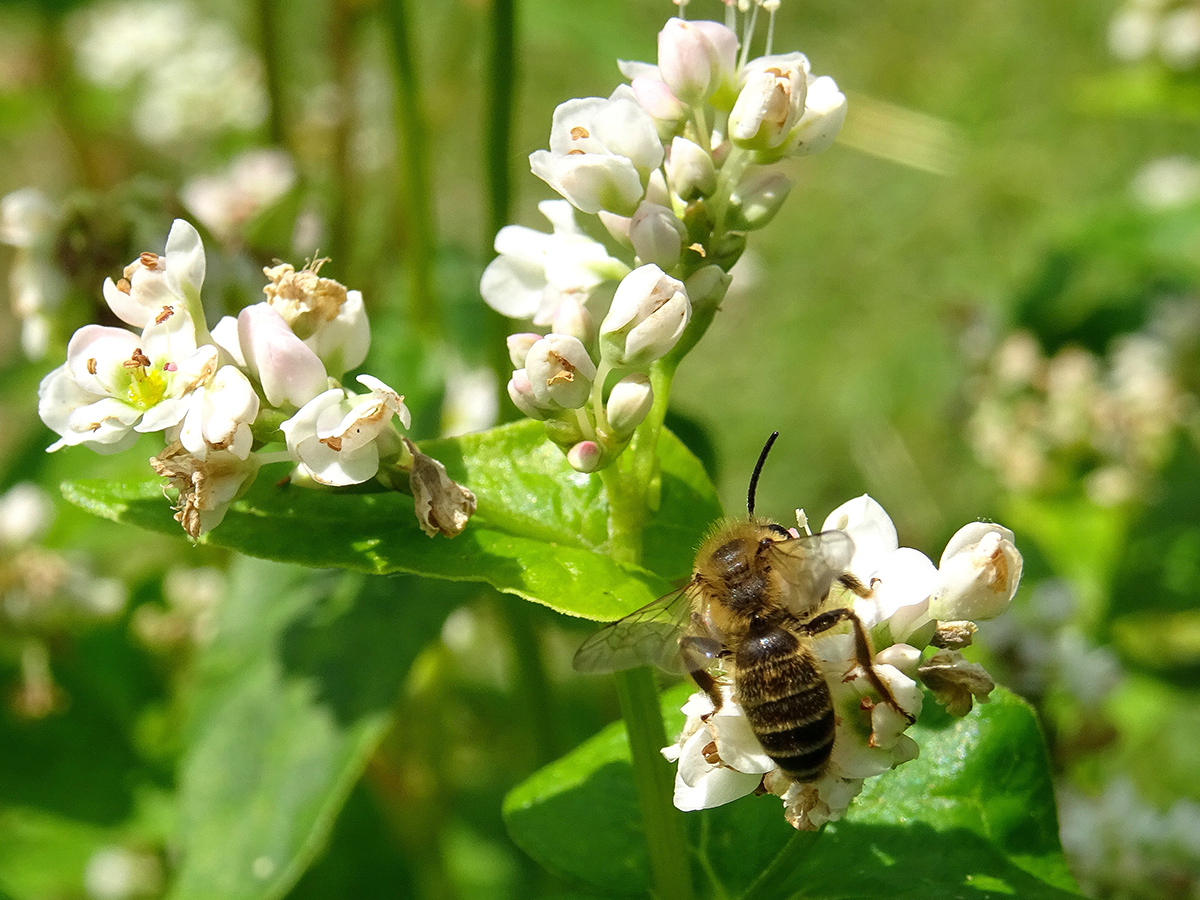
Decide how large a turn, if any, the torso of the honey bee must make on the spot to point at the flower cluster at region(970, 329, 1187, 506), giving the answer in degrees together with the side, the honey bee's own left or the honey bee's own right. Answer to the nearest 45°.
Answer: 0° — it already faces it

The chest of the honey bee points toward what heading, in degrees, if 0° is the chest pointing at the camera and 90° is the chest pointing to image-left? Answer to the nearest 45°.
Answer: approximately 180°

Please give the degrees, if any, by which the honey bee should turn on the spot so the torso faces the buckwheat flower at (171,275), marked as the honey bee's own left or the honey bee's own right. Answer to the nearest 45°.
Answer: approximately 90° to the honey bee's own left

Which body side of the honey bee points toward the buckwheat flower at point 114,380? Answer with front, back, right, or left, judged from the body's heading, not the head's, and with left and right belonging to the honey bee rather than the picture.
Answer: left

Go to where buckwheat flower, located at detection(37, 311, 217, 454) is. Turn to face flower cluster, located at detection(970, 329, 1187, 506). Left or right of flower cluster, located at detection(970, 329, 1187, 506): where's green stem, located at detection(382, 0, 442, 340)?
left

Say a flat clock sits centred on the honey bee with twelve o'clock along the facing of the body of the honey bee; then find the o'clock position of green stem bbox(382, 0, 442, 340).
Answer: The green stem is roughly at 11 o'clock from the honey bee.

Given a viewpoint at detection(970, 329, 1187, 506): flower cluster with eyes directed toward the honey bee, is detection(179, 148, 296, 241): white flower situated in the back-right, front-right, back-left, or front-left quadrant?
front-right
